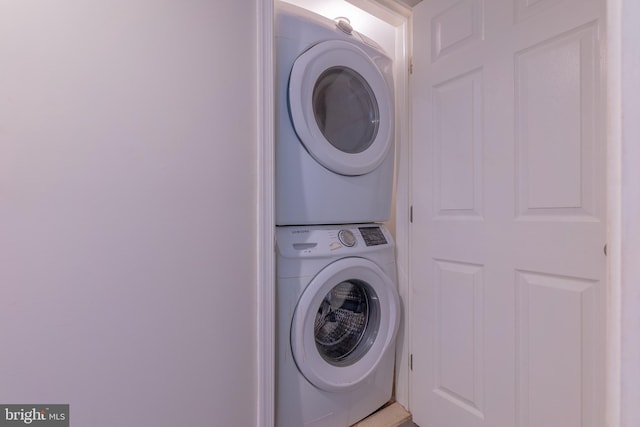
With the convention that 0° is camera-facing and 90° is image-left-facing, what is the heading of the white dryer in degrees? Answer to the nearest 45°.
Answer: approximately 315°

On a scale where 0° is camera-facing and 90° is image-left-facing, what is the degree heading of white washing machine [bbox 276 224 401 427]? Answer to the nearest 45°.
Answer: approximately 315°
